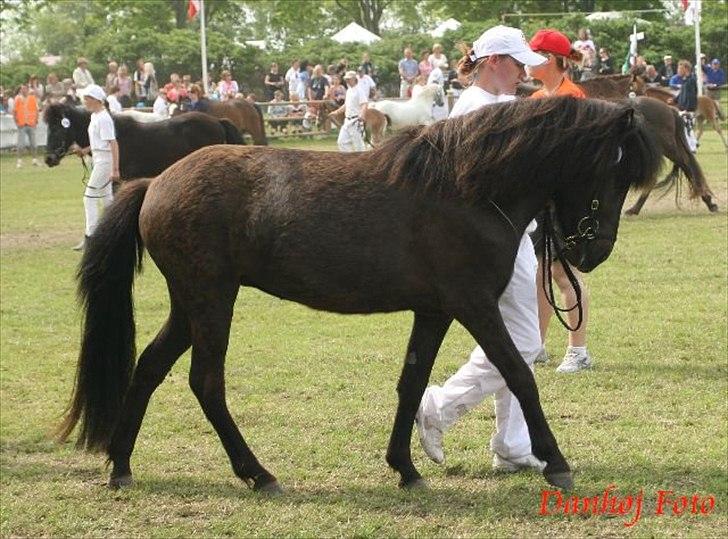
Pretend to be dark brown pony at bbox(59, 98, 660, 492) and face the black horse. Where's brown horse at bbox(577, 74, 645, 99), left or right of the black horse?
right

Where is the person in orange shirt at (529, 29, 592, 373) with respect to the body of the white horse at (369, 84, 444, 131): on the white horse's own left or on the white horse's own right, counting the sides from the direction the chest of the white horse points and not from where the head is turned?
on the white horse's own right

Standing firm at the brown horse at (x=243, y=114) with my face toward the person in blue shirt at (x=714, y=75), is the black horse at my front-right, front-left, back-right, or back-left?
back-right

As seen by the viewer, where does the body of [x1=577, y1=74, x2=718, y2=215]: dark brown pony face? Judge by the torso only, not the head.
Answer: to the viewer's left

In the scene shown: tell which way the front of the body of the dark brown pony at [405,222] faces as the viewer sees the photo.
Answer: to the viewer's right

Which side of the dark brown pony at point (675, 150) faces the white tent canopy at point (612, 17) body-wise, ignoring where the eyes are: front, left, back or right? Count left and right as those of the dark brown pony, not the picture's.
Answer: right

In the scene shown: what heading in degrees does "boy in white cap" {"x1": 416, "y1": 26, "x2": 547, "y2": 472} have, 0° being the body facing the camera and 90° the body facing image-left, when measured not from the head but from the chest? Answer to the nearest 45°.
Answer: approximately 270°

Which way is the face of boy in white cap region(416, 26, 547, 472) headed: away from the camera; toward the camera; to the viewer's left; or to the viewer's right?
to the viewer's right

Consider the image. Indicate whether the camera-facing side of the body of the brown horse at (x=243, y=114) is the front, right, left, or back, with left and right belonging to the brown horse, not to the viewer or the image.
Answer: left

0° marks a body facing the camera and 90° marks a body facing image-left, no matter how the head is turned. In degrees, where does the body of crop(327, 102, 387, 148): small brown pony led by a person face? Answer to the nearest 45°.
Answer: approximately 90°
